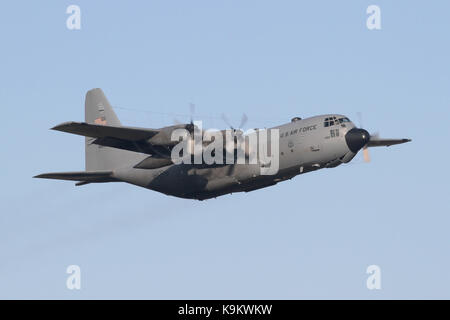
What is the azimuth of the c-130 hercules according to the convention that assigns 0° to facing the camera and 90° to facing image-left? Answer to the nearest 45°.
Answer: approximately 315°
